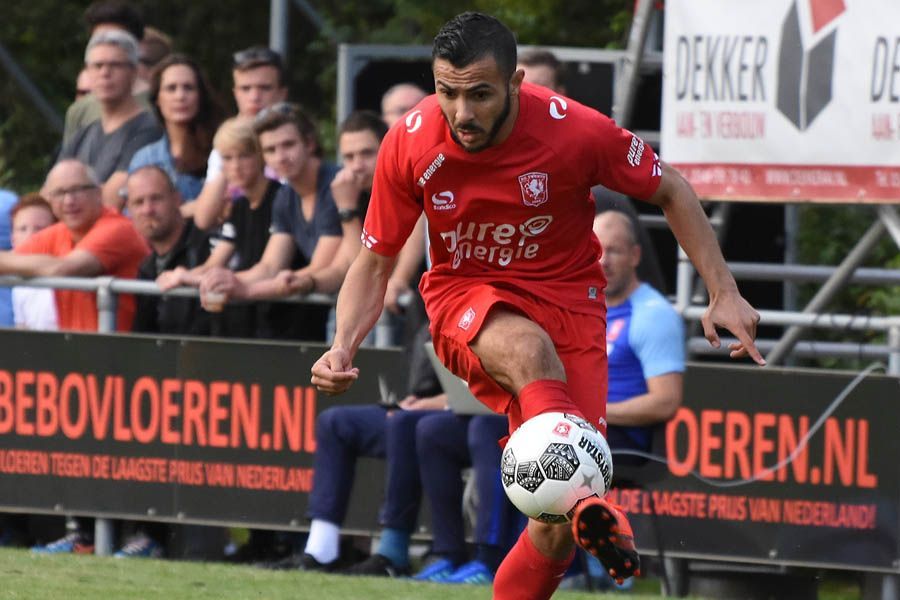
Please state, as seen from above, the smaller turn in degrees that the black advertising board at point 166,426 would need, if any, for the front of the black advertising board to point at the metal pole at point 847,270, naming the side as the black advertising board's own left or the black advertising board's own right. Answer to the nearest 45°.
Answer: approximately 90° to the black advertising board's own left

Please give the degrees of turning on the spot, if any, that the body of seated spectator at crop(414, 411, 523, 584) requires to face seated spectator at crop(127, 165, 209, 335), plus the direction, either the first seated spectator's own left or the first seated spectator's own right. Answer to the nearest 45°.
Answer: approximately 90° to the first seated spectator's own right

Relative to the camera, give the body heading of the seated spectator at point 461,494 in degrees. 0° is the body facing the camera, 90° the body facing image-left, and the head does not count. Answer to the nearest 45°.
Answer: approximately 45°

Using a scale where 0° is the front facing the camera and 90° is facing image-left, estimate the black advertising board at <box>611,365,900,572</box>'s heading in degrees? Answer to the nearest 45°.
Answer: approximately 0°

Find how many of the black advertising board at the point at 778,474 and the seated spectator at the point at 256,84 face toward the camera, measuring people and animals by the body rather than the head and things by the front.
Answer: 2
